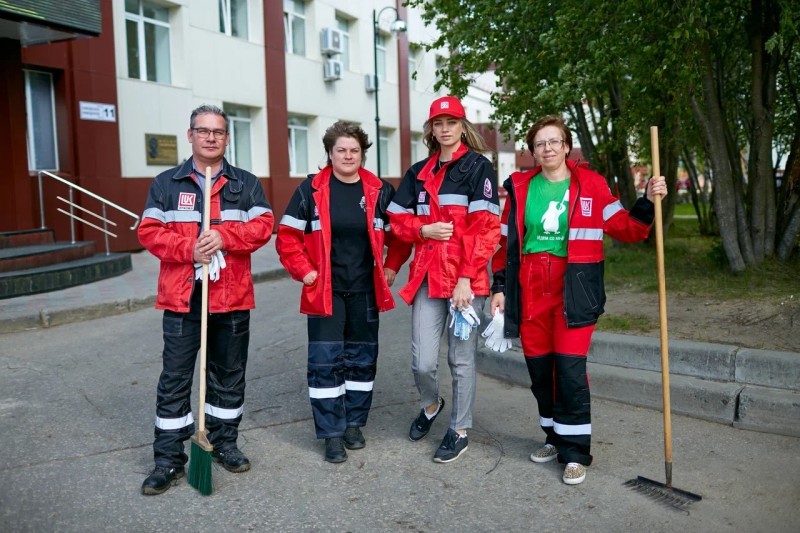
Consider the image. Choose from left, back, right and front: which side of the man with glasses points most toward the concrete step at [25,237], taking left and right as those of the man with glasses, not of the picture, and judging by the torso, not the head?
back

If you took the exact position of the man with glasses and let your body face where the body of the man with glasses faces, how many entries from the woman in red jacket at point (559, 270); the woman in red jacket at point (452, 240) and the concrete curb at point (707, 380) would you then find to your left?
3

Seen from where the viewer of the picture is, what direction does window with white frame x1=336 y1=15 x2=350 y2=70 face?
facing the viewer and to the right of the viewer

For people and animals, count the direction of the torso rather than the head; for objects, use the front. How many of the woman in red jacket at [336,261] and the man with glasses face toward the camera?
2

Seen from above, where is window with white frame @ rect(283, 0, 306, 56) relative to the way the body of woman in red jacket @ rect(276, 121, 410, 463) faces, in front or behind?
behind

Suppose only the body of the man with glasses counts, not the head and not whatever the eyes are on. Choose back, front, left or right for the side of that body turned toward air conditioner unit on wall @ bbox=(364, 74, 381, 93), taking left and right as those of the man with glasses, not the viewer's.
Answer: back

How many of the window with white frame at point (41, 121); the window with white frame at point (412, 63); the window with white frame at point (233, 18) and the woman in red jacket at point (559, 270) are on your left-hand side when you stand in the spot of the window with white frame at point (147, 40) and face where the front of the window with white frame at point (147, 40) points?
2

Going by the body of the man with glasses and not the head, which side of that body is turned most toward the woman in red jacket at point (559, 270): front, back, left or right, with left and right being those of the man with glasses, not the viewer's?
left

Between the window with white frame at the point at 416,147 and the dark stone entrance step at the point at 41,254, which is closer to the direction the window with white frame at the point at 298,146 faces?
the dark stone entrance step
